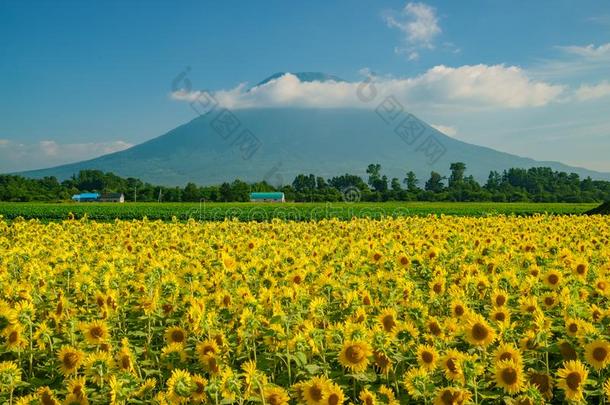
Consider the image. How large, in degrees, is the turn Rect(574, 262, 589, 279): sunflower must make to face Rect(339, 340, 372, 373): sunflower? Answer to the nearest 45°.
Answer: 0° — it already faces it

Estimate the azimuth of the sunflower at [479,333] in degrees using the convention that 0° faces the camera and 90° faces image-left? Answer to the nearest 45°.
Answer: approximately 0°

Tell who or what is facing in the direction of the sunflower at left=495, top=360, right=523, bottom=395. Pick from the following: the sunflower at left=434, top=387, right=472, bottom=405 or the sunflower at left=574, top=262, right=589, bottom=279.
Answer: the sunflower at left=574, top=262, right=589, bottom=279

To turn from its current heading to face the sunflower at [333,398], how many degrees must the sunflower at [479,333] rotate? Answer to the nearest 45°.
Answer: approximately 45° to its right

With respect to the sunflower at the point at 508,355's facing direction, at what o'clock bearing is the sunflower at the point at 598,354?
the sunflower at the point at 598,354 is roughly at 8 o'clock from the sunflower at the point at 508,355.

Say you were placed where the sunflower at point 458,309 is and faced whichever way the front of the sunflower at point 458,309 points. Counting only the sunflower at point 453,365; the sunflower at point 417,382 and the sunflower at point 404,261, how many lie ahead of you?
2

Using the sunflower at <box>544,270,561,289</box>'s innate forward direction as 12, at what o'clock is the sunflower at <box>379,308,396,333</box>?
the sunflower at <box>379,308,396,333</box> is roughly at 1 o'clock from the sunflower at <box>544,270,561,289</box>.

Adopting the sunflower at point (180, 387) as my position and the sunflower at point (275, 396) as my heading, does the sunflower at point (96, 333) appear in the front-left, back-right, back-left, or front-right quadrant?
back-left

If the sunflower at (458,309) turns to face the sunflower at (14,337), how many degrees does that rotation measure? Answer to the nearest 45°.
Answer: approximately 90° to its right

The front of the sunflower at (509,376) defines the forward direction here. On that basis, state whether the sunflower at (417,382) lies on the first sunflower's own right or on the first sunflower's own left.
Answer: on the first sunflower's own right

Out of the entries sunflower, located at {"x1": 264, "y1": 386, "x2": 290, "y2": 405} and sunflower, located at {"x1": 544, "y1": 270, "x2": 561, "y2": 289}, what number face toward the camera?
2

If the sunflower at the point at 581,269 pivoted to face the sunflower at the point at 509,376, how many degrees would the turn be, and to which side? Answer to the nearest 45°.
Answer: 0° — it already faces it

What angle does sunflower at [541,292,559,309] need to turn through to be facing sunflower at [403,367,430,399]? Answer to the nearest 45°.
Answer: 0° — it already faces it
